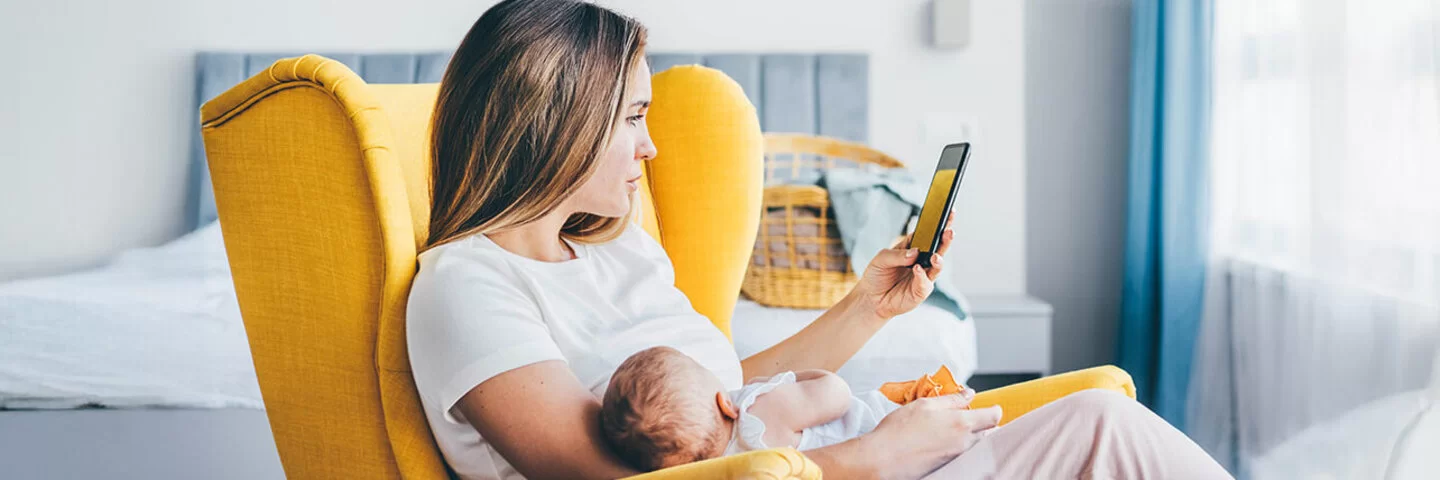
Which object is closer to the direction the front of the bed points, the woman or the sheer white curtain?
the woman

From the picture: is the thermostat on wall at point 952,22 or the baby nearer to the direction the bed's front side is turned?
the baby

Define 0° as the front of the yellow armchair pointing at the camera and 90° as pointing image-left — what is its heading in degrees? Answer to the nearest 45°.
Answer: approximately 315°

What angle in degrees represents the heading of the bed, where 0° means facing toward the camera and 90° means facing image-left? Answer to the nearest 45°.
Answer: approximately 0°

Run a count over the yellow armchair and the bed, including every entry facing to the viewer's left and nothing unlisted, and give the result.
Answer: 0

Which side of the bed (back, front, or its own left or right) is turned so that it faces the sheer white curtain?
left

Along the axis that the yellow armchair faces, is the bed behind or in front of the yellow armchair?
behind

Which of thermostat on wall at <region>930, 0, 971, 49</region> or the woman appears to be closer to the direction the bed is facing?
the woman

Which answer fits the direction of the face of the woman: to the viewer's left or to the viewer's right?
to the viewer's right

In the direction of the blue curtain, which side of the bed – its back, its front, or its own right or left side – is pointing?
left
